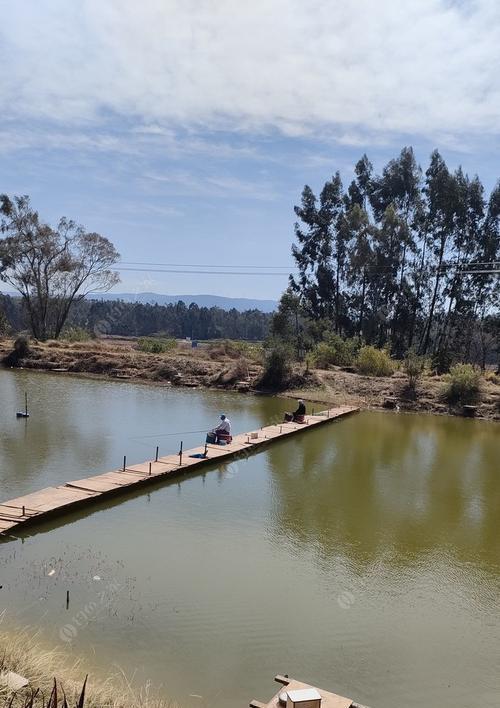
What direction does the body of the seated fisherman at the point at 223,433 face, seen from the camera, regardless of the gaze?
to the viewer's left

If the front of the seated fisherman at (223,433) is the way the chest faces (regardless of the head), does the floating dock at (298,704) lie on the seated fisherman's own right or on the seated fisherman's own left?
on the seated fisherman's own left

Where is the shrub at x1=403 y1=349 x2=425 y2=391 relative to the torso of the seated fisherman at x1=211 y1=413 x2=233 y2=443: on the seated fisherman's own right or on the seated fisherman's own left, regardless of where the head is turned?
on the seated fisherman's own right

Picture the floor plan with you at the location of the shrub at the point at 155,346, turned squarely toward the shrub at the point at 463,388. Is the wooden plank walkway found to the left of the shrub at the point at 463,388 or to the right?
right

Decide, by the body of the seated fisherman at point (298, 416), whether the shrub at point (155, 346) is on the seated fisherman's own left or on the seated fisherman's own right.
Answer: on the seated fisherman's own right

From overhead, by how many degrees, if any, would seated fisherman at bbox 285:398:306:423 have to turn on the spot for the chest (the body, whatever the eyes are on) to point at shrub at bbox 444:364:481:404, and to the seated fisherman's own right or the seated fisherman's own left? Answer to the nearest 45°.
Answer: approximately 135° to the seated fisherman's own right

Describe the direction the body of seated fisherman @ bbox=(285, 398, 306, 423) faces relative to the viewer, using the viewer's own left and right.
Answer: facing to the left of the viewer

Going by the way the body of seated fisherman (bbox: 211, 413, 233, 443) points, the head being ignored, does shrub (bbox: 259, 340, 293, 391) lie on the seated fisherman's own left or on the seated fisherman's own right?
on the seated fisherman's own right

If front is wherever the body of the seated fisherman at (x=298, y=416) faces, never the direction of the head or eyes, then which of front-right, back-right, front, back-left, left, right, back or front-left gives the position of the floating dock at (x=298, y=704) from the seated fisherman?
left

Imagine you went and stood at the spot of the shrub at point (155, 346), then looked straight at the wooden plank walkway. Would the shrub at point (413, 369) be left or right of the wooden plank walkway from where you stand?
left

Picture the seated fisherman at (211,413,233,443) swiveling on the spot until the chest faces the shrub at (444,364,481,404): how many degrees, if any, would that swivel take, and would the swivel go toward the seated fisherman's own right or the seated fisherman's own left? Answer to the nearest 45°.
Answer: approximately 135° to the seated fisherman's own right

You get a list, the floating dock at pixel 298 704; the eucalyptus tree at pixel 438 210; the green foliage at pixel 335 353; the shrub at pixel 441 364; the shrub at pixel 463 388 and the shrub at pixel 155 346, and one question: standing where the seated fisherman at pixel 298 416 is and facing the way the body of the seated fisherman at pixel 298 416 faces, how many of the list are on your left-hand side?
1
